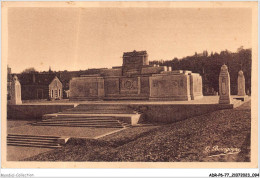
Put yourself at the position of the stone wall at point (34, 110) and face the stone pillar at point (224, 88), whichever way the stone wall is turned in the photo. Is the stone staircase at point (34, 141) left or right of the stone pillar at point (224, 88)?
right

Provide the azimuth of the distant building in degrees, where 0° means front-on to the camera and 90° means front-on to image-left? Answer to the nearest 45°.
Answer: approximately 315°

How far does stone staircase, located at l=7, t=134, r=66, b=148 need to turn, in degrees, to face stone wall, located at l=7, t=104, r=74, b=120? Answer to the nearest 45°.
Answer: approximately 180°

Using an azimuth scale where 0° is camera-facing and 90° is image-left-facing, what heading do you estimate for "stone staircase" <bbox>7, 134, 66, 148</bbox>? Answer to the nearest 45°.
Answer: approximately 0°

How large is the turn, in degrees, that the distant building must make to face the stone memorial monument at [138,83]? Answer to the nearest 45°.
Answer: approximately 45° to its left
